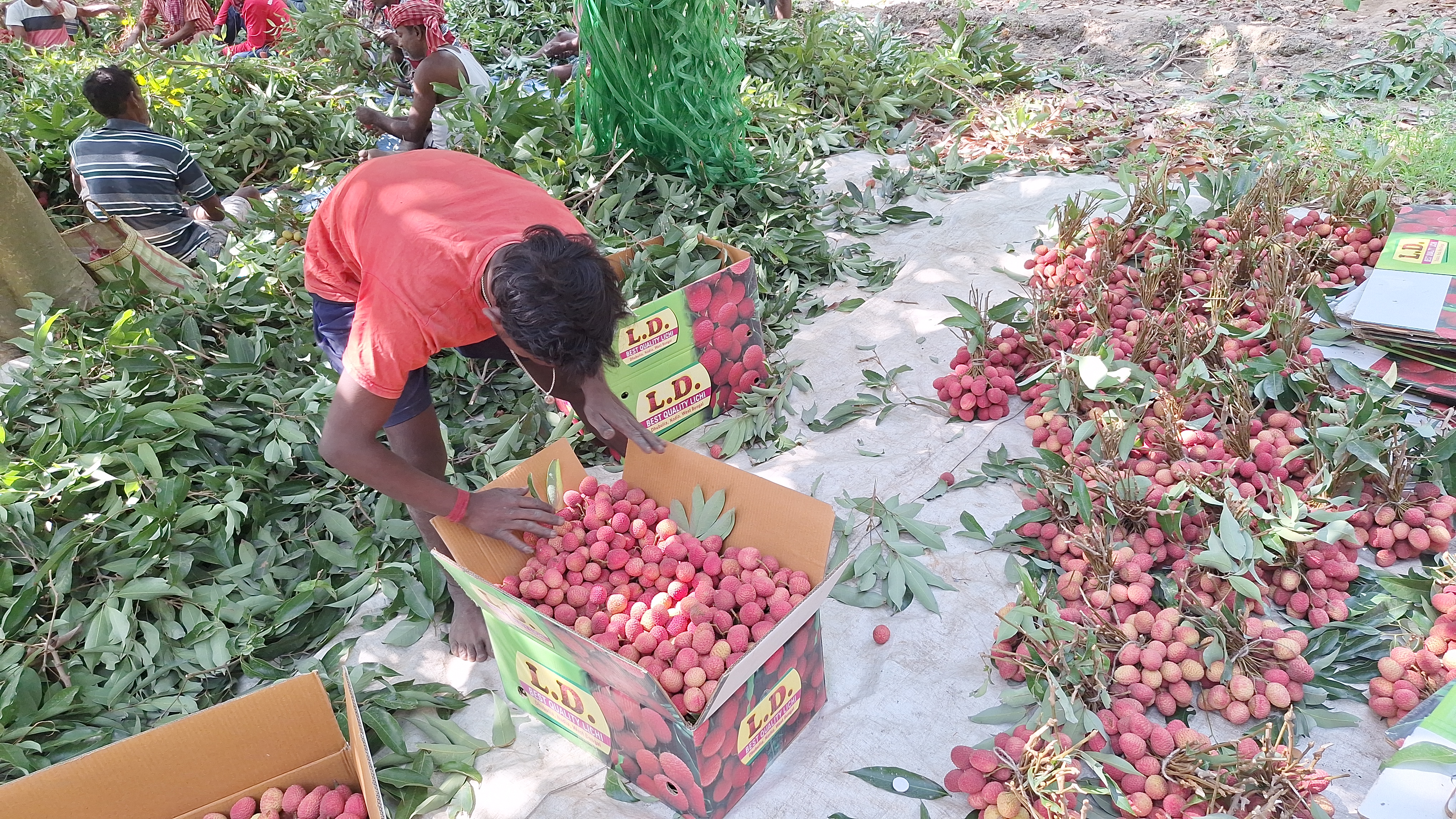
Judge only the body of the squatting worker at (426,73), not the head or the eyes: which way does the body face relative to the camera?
to the viewer's left

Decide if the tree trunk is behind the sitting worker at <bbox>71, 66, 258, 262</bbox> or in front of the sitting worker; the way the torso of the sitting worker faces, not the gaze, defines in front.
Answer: behind

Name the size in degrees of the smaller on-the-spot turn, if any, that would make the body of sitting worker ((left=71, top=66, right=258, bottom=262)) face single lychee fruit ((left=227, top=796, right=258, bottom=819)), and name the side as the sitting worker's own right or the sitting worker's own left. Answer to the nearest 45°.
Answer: approximately 135° to the sitting worker's own right

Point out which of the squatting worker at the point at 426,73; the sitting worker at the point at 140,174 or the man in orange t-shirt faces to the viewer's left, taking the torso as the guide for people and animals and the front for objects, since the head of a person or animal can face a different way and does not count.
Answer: the squatting worker at the point at 426,73

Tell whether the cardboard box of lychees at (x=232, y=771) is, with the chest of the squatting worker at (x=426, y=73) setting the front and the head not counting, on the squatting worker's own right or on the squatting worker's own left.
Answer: on the squatting worker's own left

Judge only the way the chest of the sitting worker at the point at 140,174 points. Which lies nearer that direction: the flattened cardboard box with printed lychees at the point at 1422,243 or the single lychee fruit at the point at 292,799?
the flattened cardboard box with printed lychees

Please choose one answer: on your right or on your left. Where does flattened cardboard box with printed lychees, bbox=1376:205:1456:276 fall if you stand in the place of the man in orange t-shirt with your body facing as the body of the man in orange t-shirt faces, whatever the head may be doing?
on your left

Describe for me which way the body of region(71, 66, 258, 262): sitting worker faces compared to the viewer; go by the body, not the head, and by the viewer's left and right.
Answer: facing away from the viewer and to the right of the viewer

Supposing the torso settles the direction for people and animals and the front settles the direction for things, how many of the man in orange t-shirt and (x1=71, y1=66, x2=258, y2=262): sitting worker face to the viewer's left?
0

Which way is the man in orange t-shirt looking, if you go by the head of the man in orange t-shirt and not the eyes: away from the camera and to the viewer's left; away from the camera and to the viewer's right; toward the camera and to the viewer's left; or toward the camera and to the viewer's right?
toward the camera and to the viewer's right

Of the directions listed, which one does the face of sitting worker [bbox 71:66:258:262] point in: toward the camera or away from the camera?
away from the camera

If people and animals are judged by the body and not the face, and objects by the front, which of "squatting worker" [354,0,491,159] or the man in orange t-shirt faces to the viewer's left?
the squatting worker

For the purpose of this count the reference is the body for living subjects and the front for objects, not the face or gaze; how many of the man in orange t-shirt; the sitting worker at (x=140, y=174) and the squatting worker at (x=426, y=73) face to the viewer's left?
1

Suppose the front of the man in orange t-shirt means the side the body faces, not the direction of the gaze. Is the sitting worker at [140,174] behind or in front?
behind
